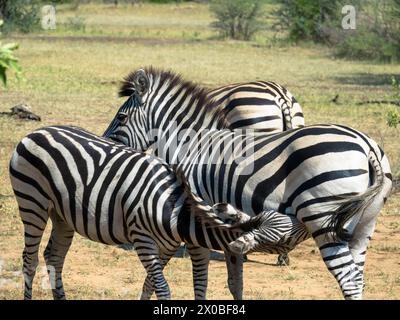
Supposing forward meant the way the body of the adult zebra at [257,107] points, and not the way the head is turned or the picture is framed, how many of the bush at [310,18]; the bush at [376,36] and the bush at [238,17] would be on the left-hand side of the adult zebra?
0

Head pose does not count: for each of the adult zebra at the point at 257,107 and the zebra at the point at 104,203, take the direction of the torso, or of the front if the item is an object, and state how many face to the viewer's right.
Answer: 1

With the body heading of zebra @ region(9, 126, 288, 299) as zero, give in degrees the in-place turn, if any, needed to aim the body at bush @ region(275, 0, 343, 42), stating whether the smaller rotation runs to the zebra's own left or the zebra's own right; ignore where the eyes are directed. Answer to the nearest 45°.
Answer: approximately 90° to the zebra's own left

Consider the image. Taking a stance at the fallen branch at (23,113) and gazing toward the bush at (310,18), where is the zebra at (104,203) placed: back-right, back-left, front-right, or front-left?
back-right

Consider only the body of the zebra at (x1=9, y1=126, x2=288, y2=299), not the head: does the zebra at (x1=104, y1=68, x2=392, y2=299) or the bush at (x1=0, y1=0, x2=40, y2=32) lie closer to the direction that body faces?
the zebra

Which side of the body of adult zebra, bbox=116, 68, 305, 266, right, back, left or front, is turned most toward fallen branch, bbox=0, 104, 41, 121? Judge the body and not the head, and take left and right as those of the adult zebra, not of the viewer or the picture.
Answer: front

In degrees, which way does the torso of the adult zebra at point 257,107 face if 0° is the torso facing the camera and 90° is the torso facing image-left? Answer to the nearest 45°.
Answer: approximately 135°

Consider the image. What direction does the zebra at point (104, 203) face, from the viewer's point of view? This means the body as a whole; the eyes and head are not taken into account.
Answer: to the viewer's right

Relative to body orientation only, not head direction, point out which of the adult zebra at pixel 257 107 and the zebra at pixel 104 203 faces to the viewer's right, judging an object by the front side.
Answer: the zebra

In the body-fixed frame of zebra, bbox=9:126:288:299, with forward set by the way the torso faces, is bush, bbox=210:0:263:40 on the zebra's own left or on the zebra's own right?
on the zebra's own left

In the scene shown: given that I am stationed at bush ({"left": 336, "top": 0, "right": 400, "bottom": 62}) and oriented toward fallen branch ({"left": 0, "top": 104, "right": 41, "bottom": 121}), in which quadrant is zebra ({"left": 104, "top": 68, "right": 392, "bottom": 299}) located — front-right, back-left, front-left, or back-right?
front-left

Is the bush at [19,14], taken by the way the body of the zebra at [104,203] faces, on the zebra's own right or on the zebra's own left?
on the zebra's own left

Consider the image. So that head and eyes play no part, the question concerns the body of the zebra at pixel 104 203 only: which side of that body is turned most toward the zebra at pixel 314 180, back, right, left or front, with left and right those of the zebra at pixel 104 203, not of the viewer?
front

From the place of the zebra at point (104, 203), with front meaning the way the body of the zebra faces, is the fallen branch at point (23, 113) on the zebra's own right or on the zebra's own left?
on the zebra's own left

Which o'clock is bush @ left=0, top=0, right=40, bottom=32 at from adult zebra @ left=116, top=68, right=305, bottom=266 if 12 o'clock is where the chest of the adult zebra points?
The bush is roughly at 1 o'clock from the adult zebra.

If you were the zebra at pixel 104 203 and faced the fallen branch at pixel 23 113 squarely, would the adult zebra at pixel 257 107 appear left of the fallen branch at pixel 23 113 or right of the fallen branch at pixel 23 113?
right
